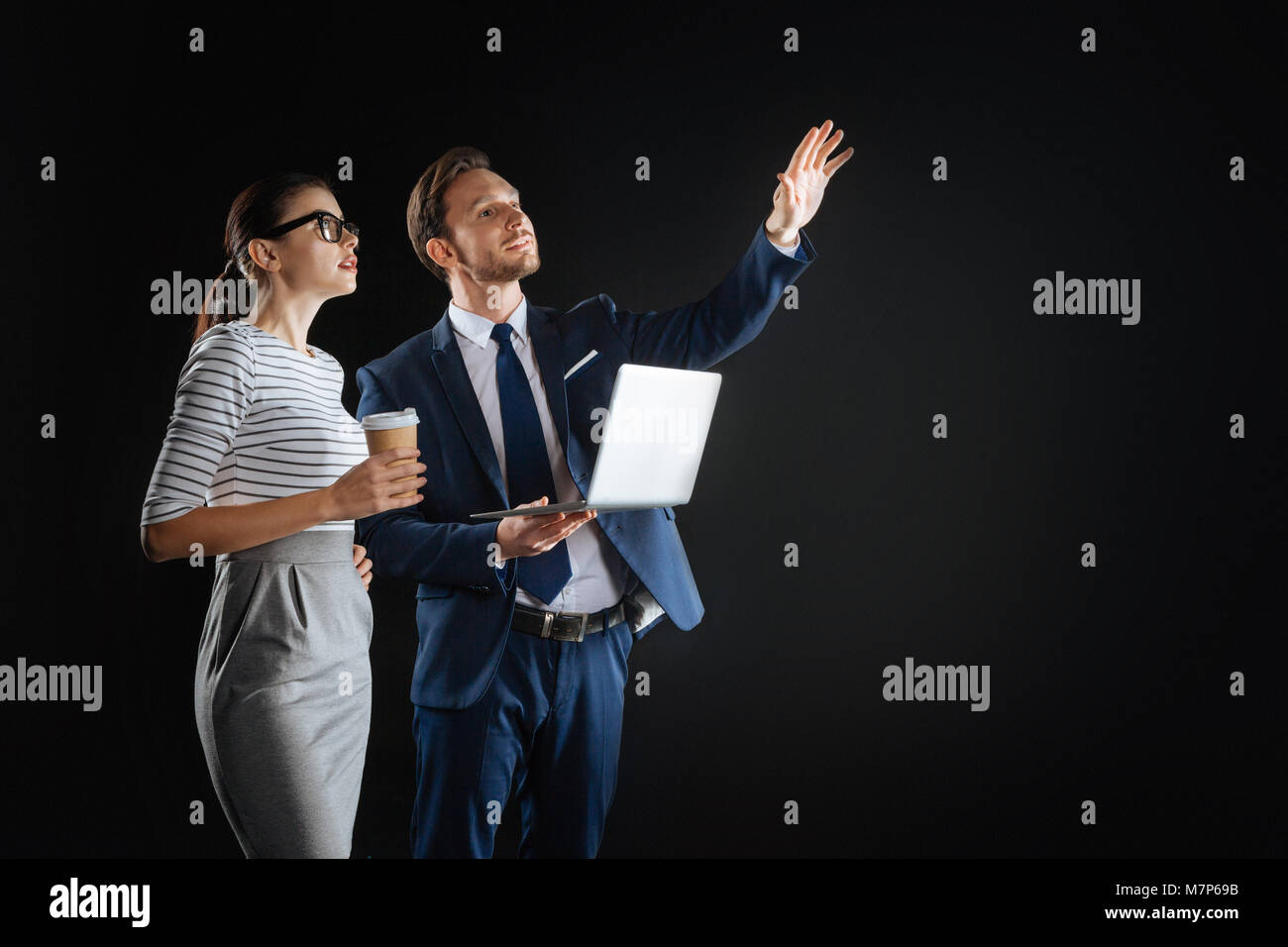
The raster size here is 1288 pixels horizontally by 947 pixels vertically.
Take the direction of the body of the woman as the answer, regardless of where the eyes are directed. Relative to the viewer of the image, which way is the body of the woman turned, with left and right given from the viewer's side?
facing the viewer and to the right of the viewer

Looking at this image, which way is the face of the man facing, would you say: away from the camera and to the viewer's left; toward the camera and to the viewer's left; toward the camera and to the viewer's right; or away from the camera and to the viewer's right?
toward the camera and to the viewer's right

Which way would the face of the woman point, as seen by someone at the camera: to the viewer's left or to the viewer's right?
to the viewer's right

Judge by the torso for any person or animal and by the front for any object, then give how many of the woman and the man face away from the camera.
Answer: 0

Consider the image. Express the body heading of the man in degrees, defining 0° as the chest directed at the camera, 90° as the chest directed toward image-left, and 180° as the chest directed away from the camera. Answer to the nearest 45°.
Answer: approximately 315°
